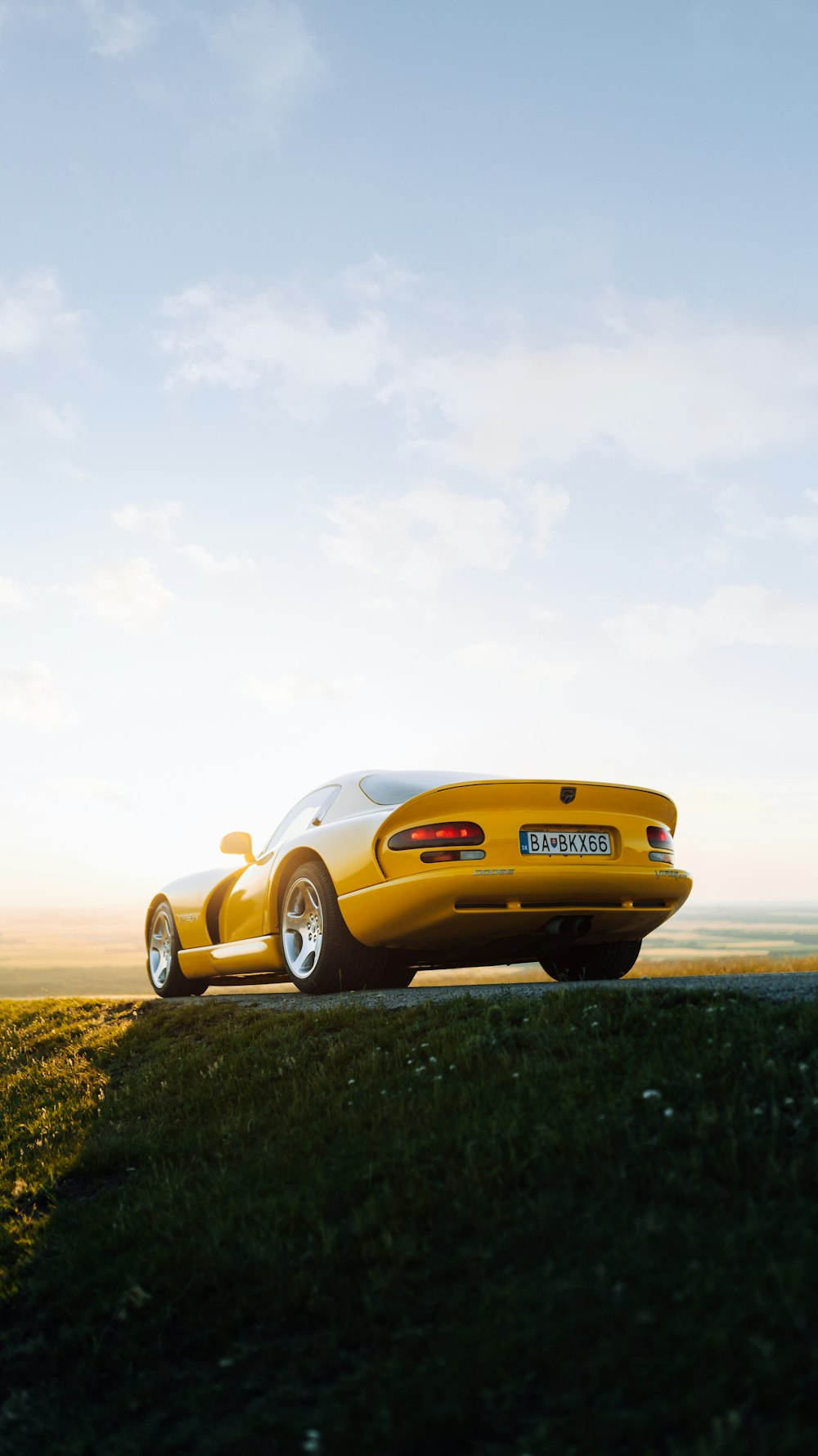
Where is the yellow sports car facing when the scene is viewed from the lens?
facing away from the viewer and to the left of the viewer
